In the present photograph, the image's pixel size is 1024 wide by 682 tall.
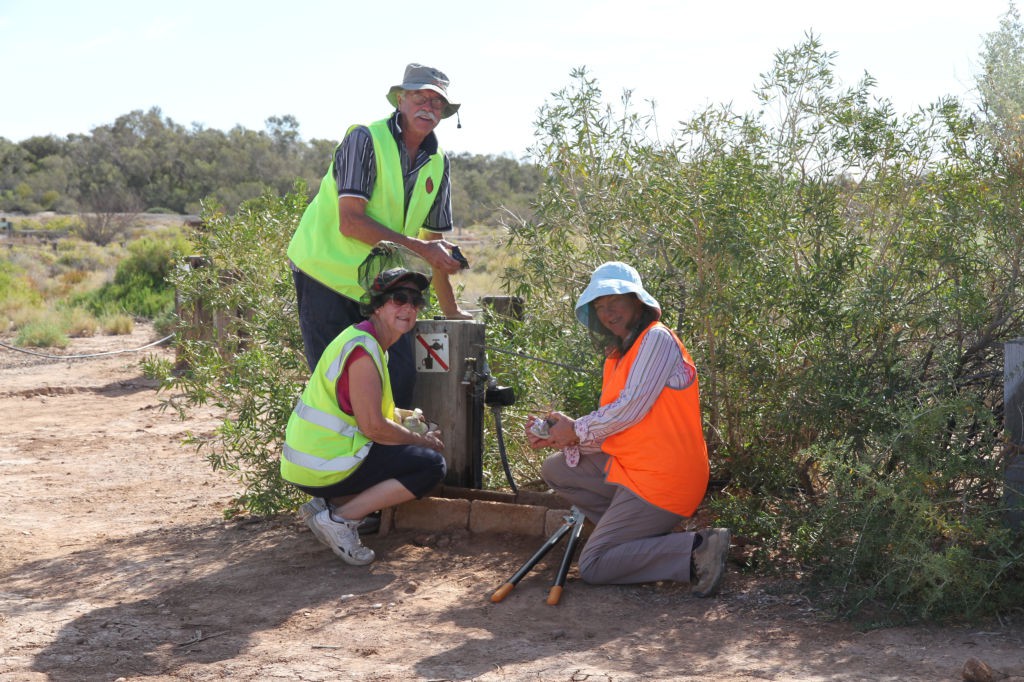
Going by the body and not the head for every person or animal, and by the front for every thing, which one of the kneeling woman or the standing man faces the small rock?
the standing man

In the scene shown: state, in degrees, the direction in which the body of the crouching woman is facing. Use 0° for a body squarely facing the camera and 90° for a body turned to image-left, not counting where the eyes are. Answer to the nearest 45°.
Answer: approximately 270°

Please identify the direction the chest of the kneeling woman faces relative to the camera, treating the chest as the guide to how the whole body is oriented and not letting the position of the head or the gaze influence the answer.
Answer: to the viewer's left

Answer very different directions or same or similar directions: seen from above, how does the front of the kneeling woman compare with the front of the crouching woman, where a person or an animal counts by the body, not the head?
very different directions

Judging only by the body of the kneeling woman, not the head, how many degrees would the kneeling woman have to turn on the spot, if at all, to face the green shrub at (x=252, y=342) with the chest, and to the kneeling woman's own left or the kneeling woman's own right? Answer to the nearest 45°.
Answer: approximately 45° to the kneeling woman's own right

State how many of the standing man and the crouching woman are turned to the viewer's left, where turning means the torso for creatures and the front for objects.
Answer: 0

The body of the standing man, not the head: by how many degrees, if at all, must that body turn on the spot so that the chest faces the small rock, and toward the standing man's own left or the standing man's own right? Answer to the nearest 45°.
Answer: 0° — they already face it

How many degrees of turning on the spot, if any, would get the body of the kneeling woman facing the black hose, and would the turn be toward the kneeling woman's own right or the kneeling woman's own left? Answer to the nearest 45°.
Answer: approximately 45° to the kneeling woman's own right

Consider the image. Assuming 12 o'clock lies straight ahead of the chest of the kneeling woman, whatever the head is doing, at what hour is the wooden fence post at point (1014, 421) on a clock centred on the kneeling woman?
The wooden fence post is roughly at 6 o'clock from the kneeling woman.
